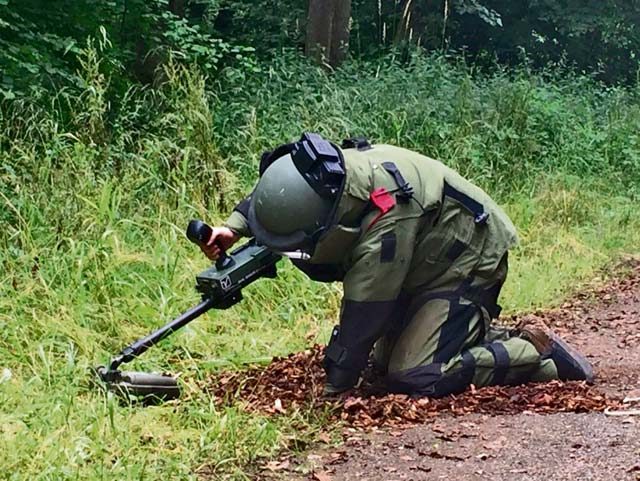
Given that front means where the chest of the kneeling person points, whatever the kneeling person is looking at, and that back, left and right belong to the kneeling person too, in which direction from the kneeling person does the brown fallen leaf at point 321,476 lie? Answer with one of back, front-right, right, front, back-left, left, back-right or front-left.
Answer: left

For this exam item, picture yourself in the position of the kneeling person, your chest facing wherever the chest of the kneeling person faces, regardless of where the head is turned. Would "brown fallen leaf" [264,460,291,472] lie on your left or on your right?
on your left

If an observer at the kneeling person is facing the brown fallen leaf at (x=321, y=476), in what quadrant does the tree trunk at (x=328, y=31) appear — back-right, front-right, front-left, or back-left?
back-right

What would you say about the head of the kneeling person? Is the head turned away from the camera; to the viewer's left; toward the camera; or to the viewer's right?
to the viewer's left

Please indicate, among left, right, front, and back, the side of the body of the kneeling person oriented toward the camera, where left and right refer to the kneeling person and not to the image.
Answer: left

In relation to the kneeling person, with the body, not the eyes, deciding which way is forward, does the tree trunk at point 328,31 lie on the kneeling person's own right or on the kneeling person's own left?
on the kneeling person's own right

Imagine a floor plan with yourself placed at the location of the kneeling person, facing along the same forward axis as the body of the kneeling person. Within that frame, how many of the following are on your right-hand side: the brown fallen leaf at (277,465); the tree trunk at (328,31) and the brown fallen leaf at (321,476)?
1
